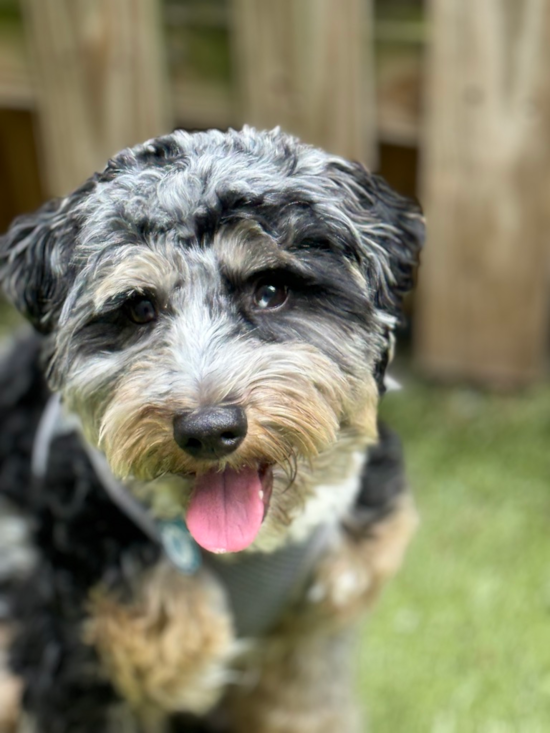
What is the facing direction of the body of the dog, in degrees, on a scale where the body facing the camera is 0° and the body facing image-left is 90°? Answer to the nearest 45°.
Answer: approximately 0°

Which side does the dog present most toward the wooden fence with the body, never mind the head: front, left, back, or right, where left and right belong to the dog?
back
